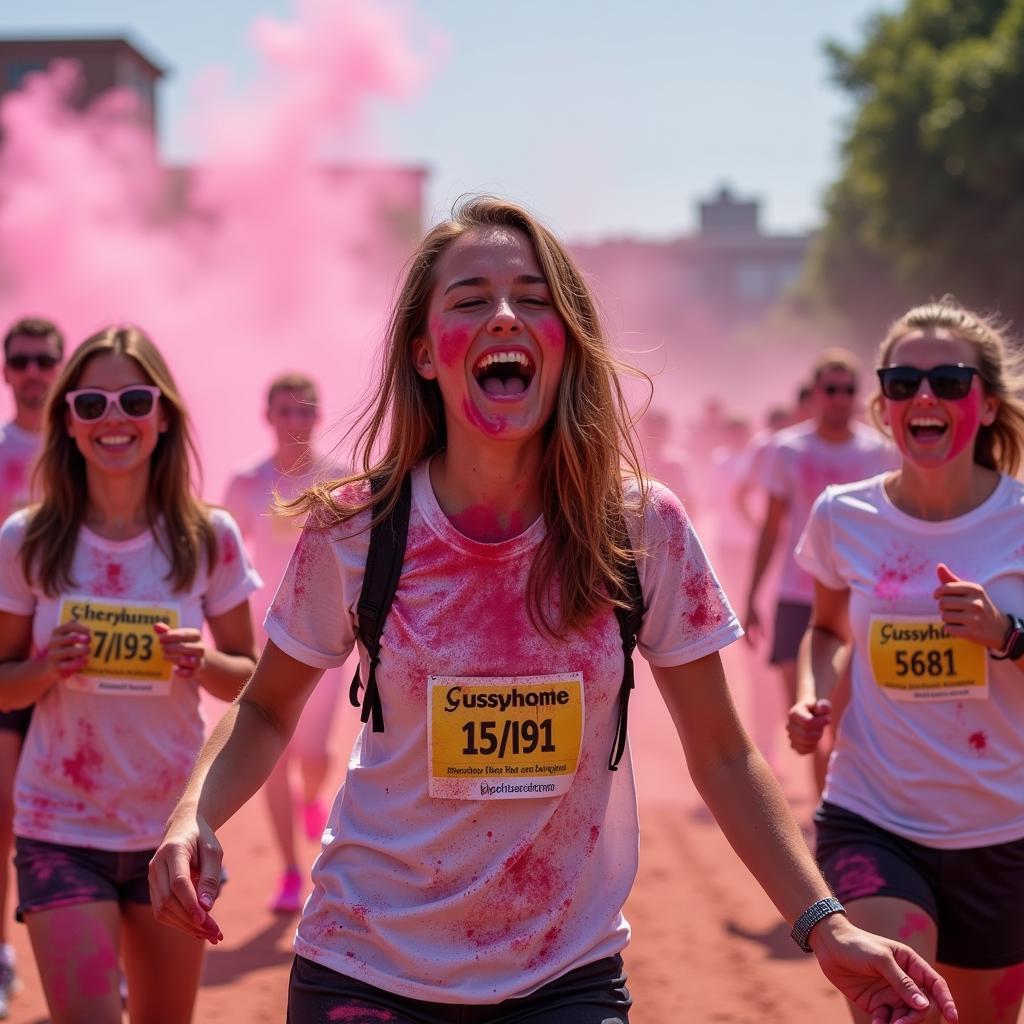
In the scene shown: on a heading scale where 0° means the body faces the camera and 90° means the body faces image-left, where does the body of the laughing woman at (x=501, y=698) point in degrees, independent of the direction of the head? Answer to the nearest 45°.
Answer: approximately 0°

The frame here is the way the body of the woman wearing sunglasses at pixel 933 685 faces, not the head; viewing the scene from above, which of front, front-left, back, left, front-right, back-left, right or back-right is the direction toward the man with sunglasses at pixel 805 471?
back

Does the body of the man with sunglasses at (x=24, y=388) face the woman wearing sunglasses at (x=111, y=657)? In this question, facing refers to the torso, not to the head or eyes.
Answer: yes

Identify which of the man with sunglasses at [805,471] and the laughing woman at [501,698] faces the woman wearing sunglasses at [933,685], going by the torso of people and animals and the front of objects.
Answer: the man with sunglasses

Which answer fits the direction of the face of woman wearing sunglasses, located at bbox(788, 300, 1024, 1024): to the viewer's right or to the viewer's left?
to the viewer's left

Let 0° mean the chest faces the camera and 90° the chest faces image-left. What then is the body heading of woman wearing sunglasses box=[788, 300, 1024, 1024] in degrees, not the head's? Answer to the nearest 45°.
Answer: approximately 0°

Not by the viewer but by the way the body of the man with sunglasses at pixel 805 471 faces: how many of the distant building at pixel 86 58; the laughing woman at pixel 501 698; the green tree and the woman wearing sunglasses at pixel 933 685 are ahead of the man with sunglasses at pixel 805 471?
2

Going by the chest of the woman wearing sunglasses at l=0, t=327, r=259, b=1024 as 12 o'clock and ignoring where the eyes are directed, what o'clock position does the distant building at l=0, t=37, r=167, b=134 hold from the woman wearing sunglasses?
The distant building is roughly at 6 o'clock from the woman wearing sunglasses.

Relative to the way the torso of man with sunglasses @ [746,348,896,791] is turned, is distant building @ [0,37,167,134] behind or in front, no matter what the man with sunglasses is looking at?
behind

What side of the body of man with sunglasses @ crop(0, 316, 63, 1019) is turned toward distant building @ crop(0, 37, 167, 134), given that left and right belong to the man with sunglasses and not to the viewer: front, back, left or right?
back

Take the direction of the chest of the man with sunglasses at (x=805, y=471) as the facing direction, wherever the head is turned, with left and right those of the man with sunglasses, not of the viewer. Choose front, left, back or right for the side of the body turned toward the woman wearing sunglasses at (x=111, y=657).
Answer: front
